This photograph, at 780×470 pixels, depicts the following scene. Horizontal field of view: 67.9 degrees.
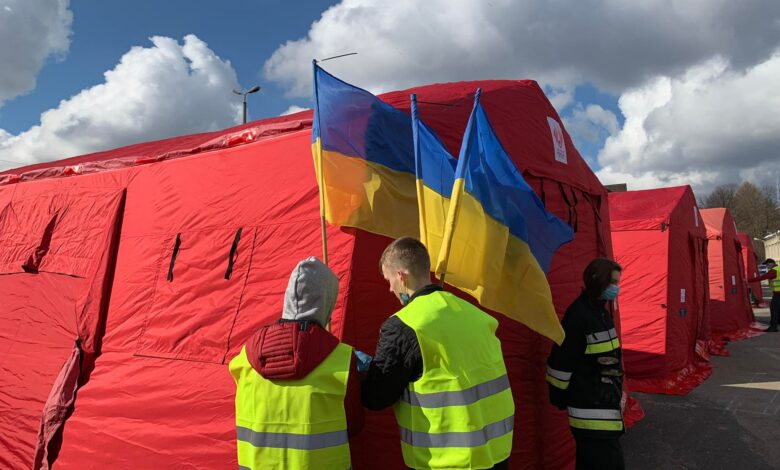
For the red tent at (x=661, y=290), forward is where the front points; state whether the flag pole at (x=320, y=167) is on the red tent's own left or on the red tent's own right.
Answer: on the red tent's own right

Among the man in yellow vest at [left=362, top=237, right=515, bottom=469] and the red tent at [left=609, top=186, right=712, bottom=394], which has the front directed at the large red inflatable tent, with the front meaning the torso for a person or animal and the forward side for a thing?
the man in yellow vest

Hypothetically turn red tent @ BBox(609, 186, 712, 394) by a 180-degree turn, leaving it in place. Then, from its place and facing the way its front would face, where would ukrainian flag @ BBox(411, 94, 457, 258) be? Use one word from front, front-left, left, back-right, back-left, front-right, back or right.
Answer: left

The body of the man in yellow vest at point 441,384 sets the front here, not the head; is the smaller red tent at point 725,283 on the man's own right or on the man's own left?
on the man's own right

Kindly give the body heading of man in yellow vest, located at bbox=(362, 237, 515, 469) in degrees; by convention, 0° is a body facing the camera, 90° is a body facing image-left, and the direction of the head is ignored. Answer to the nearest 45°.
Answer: approximately 135°

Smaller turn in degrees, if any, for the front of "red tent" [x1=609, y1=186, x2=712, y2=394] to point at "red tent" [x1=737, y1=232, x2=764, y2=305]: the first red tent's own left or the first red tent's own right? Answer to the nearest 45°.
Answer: approximately 90° to the first red tent's own left

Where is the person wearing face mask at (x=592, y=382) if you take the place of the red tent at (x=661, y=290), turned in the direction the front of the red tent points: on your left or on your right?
on your right

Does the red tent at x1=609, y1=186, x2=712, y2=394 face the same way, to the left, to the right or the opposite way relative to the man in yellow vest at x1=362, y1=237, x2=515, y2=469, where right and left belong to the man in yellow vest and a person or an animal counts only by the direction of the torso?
the opposite way
